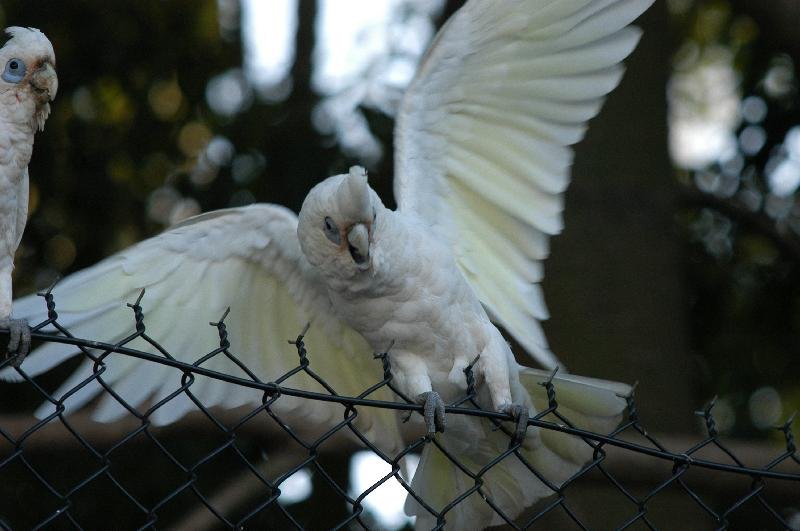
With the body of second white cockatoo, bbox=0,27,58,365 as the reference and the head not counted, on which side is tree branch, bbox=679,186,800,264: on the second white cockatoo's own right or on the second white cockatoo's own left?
on the second white cockatoo's own left

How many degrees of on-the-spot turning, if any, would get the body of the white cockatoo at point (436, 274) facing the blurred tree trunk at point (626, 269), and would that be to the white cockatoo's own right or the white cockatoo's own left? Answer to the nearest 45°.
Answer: approximately 135° to the white cockatoo's own left

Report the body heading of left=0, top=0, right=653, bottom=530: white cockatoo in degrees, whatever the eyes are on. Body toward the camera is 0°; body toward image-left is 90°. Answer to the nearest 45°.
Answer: approximately 0°

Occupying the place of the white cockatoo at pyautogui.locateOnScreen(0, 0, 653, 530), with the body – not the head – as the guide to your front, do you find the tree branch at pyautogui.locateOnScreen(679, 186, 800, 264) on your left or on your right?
on your left

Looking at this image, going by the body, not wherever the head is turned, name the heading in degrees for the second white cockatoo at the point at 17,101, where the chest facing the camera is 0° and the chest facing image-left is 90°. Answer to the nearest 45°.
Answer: approximately 315°

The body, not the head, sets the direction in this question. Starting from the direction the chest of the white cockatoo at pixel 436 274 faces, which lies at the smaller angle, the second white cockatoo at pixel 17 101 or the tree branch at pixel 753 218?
the second white cockatoo
